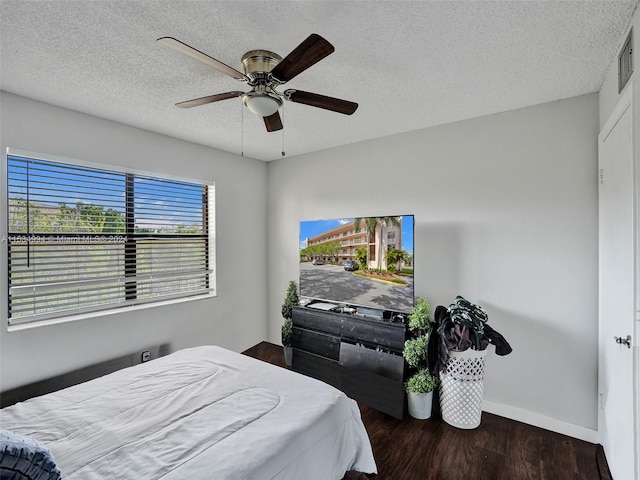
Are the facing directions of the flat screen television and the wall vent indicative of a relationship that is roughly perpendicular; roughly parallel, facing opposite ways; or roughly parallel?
roughly perpendicular

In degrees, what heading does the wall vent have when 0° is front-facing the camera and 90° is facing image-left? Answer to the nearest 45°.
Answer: approximately 90°

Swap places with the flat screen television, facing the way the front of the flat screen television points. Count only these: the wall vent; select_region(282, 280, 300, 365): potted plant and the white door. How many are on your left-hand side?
2

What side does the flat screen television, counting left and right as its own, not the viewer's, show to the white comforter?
front

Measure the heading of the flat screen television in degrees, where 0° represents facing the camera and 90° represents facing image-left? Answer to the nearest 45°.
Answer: approximately 45°

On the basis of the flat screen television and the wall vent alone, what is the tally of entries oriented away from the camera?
0

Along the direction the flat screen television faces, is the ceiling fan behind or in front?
in front

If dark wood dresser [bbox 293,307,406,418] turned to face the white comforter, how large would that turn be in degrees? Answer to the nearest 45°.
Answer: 0° — it already faces it

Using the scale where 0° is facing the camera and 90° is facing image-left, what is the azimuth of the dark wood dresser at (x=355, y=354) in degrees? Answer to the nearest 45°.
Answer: approximately 45°

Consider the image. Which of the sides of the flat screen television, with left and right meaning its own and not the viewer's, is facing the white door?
left

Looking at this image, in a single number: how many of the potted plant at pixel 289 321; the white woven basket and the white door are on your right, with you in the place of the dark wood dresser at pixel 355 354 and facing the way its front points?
1
